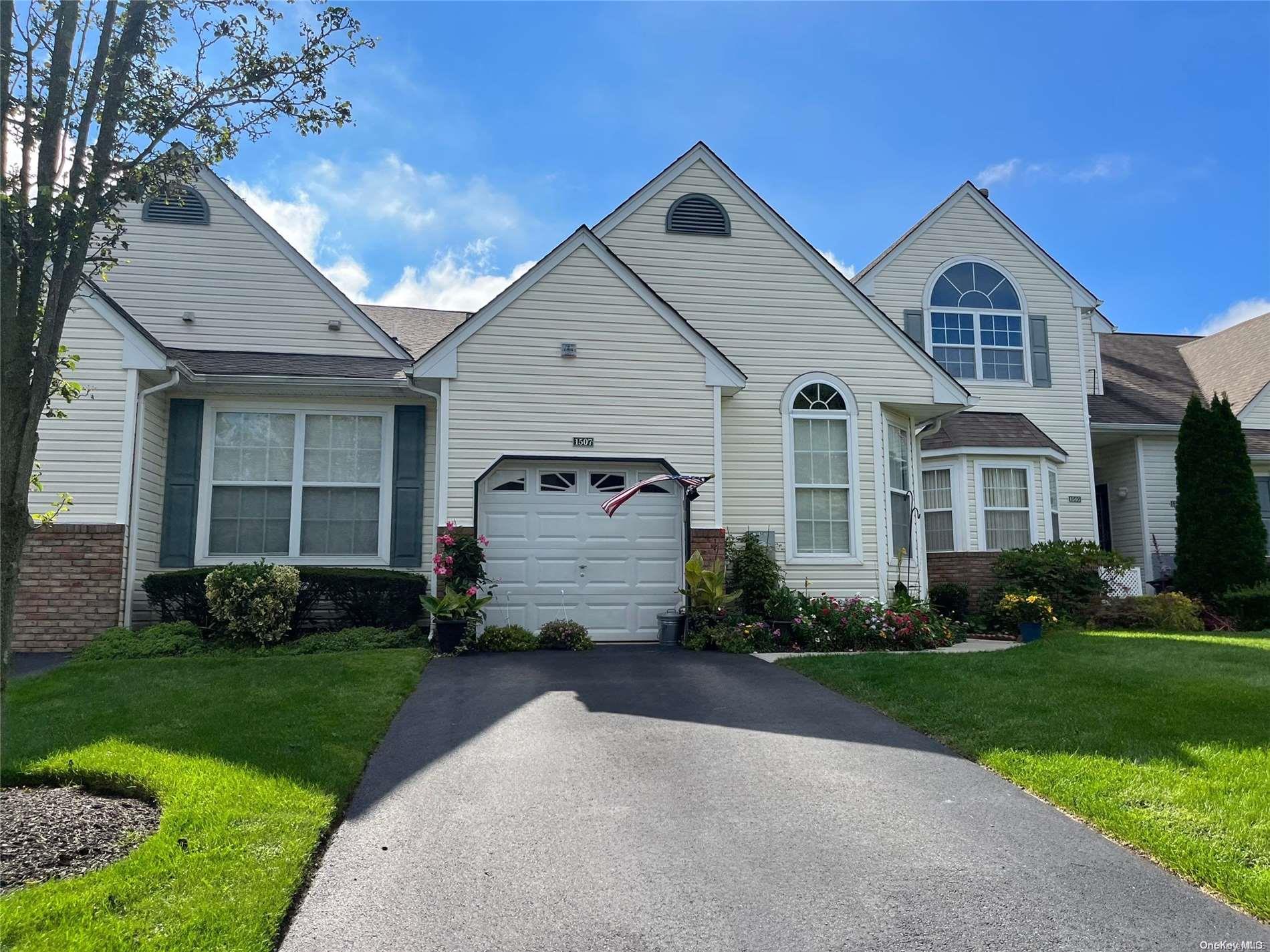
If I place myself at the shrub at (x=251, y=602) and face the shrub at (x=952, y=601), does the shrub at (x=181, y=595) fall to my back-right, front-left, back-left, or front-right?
back-left

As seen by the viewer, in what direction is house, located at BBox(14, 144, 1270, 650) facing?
toward the camera

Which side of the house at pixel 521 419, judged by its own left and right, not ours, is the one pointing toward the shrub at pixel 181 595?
right

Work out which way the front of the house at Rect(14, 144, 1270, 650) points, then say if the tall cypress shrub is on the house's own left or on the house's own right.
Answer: on the house's own left

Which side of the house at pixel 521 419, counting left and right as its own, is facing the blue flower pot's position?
left

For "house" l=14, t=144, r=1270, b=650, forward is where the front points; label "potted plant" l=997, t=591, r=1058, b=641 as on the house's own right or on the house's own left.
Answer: on the house's own left

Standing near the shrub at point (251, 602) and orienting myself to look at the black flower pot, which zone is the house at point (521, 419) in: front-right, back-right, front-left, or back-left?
front-left

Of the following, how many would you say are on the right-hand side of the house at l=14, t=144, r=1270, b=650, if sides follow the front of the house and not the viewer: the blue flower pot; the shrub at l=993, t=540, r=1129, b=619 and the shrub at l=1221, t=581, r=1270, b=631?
0

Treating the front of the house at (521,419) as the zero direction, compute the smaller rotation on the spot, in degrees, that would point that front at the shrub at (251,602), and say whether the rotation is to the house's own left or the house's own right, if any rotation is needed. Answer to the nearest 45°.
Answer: approximately 45° to the house's own right

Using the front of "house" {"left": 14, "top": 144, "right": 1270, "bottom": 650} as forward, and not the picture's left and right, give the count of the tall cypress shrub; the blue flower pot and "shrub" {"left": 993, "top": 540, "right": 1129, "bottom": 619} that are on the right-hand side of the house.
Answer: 0

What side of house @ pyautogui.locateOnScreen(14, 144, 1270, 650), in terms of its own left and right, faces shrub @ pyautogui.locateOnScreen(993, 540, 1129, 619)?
left
